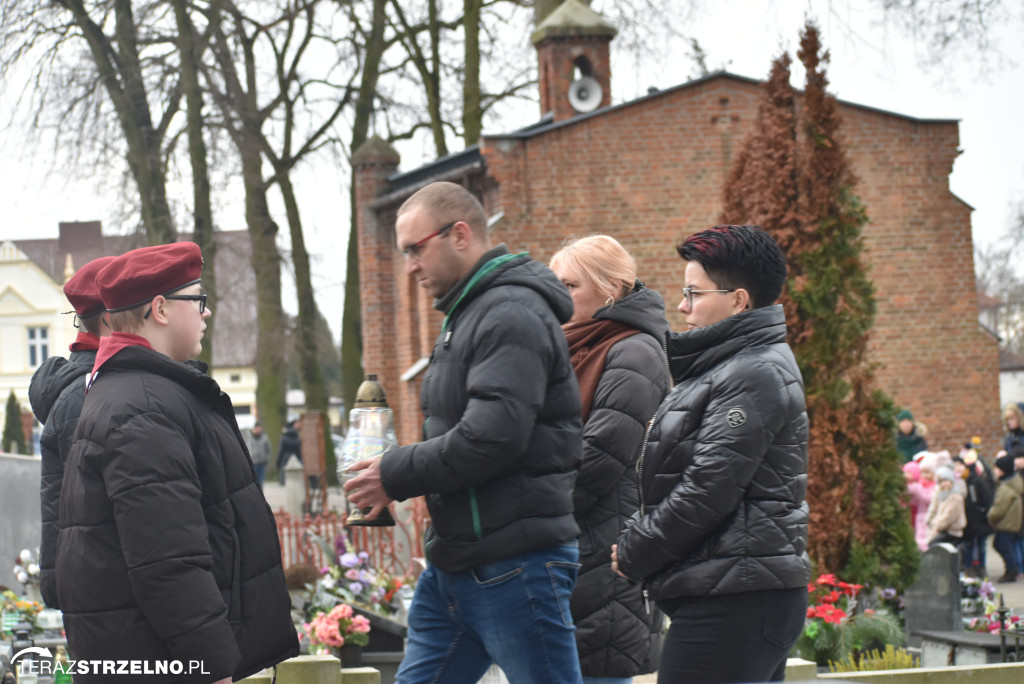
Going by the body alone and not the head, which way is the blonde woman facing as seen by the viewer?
to the viewer's left

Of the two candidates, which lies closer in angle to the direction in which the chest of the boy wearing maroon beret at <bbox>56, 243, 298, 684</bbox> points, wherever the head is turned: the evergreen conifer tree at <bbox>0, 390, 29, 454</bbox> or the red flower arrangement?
the red flower arrangement

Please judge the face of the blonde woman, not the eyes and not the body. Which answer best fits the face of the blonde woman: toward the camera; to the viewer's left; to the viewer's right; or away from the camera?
to the viewer's left

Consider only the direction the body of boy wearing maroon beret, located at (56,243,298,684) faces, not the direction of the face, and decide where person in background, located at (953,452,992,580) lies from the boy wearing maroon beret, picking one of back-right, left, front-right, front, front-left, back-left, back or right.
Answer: front-left

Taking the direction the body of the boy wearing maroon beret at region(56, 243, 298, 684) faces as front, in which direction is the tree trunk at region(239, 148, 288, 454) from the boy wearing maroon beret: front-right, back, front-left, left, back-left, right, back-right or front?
left

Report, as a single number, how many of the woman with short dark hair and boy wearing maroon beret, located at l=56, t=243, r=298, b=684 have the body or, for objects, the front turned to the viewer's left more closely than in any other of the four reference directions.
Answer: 1

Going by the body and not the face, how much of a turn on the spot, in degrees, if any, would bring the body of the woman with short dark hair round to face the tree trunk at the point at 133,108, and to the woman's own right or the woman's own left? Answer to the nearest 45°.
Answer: approximately 45° to the woman's own right

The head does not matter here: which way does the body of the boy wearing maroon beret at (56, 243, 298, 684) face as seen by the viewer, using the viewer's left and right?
facing to the right of the viewer

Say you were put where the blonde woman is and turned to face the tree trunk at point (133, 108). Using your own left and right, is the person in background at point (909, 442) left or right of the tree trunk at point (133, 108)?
right

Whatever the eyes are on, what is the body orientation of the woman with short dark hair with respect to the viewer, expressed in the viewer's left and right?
facing to the left of the viewer

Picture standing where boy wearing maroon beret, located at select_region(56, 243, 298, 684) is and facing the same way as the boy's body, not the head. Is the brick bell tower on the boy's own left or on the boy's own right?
on the boy's own left

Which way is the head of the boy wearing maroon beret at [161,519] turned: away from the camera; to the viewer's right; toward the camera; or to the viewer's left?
to the viewer's right

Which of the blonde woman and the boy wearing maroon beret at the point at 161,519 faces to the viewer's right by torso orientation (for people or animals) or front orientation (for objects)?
the boy wearing maroon beret

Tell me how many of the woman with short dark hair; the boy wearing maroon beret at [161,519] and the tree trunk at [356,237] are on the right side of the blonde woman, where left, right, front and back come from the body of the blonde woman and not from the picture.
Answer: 1

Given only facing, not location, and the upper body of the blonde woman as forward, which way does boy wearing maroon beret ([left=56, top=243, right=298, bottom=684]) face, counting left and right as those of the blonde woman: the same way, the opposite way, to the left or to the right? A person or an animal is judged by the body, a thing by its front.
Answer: the opposite way

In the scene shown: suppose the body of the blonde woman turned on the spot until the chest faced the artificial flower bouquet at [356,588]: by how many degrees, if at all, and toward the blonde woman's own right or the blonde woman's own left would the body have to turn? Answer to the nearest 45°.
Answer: approximately 90° to the blonde woman's own right
